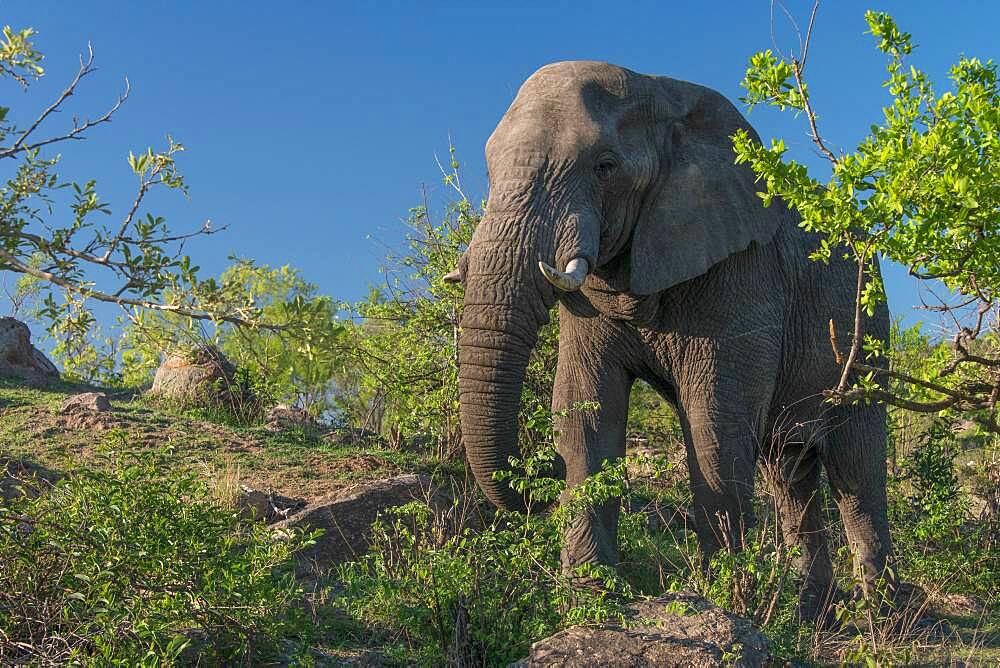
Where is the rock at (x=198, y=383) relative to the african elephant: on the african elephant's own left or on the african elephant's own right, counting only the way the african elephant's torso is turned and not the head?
on the african elephant's own right

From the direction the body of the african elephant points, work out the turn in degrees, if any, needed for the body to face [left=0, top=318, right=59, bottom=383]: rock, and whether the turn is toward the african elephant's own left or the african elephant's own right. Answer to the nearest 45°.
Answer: approximately 90° to the african elephant's own right

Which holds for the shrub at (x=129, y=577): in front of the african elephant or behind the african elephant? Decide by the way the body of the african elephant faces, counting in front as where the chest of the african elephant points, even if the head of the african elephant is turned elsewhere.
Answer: in front

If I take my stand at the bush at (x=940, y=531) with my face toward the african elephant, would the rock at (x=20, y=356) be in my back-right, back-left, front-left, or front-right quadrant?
front-right

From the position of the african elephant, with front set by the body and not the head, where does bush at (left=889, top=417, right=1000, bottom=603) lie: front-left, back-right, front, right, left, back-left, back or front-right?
back

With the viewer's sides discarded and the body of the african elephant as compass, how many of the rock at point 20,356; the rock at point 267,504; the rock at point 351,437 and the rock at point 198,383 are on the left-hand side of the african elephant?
0

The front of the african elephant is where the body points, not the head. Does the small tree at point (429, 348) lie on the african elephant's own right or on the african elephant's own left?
on the african elephant's own right

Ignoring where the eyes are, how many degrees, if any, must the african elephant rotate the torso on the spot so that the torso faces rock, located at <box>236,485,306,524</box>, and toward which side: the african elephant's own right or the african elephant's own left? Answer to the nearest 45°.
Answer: approximately 90° to the african elephant's own right

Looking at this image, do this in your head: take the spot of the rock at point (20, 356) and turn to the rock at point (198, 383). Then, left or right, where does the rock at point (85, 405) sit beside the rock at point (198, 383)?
right

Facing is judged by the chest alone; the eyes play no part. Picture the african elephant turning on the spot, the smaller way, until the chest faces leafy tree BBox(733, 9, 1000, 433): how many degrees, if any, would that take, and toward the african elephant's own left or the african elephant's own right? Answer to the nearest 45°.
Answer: approximately 90° to the african elephant's own left

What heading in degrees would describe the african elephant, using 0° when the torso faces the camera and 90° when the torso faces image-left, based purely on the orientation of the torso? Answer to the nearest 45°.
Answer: approximately 45°

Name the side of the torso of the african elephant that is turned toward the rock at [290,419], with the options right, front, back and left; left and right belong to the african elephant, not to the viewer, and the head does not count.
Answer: right

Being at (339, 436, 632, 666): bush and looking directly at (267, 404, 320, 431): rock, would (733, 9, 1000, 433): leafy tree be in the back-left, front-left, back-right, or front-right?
back-right

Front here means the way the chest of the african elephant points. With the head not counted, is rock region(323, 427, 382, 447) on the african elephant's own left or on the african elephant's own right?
on the african elephant's own right
